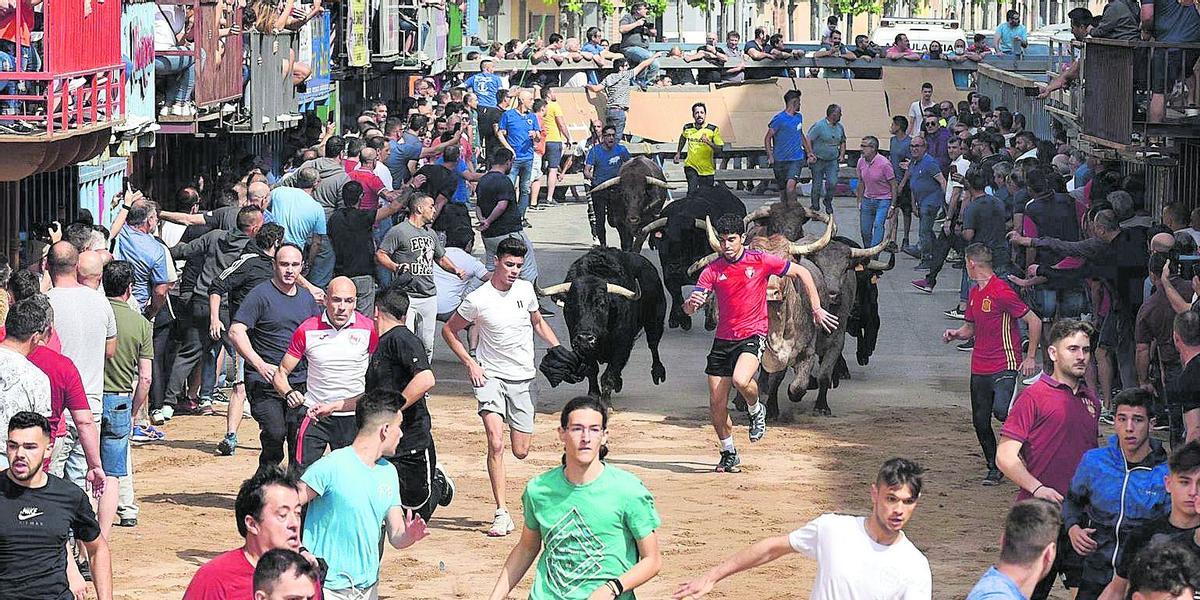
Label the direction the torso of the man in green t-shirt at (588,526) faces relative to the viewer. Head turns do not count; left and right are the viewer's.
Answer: facing the viewer

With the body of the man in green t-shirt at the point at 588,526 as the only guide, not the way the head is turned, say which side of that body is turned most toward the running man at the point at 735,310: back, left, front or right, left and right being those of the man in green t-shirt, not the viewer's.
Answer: back

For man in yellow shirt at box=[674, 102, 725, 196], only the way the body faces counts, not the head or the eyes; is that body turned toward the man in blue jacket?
yes

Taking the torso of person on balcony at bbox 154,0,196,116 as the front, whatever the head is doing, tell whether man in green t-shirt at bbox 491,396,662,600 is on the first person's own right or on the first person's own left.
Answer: on the first person's own right

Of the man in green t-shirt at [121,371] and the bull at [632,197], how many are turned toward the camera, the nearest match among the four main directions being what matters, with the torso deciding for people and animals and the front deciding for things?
1

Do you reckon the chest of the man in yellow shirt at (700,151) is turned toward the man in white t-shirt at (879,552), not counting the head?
yes

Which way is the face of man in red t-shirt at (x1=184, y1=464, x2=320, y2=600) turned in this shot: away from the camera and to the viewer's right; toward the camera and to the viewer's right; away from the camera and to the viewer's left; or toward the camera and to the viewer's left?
toward the camera and to the viewer's right

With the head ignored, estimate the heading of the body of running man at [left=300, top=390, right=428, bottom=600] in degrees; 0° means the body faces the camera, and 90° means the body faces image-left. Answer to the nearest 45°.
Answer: approximately 315°

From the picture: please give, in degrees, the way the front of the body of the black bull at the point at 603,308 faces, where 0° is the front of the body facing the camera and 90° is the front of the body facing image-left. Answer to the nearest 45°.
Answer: approximately 45°

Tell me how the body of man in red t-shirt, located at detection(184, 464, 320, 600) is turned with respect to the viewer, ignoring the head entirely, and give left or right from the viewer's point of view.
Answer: facing the viewer and to the right of the viewer

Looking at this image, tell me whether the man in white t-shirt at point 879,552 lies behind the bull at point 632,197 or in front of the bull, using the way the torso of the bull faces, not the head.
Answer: in front

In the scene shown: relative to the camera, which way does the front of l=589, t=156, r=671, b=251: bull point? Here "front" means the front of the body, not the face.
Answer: toward the camera

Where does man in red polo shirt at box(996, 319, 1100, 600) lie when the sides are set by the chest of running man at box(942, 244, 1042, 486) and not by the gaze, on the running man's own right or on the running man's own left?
on the running man's own left

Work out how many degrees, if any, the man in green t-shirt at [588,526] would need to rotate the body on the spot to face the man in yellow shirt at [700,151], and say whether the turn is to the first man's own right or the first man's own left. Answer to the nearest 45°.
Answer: approximately 180°

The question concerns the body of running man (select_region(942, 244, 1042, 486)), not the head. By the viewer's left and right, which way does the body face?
facing the viewer and to the left of the viewer

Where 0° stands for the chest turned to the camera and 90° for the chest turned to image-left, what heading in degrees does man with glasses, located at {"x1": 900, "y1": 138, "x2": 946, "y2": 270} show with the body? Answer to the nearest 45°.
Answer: approximately 45°

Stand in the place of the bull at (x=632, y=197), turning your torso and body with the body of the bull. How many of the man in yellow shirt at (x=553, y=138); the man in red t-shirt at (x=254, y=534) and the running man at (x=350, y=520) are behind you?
1
